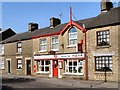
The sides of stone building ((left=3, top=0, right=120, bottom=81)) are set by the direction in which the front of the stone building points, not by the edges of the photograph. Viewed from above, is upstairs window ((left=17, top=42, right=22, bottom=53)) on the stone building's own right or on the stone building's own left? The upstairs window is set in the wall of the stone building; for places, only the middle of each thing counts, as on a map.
on the stone building's own right

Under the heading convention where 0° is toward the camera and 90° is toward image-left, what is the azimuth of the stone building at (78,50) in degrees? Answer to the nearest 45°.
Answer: approximately 45°
